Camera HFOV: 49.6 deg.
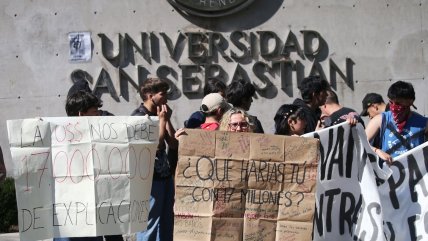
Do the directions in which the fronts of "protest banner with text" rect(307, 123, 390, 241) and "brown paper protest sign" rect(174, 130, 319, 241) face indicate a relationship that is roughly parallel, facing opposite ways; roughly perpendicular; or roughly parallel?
roughly parallel

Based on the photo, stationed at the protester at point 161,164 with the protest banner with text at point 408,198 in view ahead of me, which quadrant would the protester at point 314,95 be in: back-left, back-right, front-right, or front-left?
front-left

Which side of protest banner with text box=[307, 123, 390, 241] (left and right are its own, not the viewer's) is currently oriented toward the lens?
front

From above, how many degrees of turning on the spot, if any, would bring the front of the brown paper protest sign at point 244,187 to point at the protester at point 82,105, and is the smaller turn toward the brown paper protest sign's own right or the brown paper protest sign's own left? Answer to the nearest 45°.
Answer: approximately 90° to the brown paper protest sign's own right

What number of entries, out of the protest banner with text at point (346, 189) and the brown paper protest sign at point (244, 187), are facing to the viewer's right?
0

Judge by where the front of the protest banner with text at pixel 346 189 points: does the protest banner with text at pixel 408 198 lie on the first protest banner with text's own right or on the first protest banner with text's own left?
on the first protest banner with text's own left
